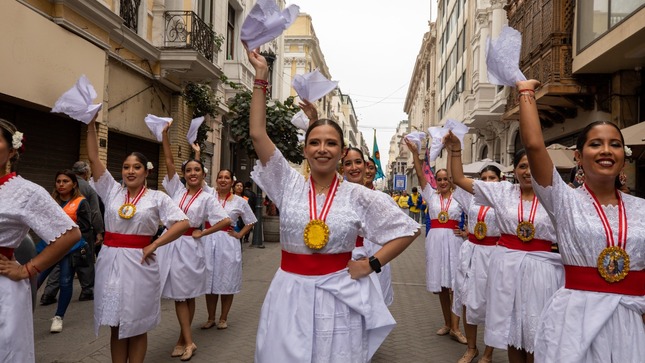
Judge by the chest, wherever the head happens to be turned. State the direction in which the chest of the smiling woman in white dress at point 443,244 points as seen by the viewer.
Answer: toward the camera

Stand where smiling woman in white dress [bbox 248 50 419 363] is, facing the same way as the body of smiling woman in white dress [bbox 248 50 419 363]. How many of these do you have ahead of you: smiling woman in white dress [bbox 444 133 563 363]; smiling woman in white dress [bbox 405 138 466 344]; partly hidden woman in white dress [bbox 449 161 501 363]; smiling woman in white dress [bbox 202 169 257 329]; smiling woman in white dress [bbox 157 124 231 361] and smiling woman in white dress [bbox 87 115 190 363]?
0

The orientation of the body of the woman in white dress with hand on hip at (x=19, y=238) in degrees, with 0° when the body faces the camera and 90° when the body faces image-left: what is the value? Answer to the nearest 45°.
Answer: approximately 45°

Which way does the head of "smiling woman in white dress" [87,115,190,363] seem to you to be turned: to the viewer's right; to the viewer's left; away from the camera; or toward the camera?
toward the camera

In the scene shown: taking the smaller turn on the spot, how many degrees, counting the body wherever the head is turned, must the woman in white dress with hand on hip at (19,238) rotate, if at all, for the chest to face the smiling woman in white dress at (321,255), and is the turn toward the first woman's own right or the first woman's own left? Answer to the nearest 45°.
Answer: approximately 90° to the first woman's own left

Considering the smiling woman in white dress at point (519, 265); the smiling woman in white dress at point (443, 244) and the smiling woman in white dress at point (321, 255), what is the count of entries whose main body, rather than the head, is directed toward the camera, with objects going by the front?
3

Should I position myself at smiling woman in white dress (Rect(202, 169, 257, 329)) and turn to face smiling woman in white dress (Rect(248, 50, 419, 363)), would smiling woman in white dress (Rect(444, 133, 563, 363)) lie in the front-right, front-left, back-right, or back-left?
front-left

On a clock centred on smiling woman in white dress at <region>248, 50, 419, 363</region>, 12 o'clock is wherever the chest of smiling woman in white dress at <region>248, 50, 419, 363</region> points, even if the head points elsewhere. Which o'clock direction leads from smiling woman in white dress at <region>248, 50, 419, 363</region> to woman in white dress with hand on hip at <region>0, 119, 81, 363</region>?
woman in white dress with hand on hip at <region>0, 119, 81, 363</region> is roughly at 3 o'clock from smiling woman in white dress at <region>248, 50, 419, 363</region>.

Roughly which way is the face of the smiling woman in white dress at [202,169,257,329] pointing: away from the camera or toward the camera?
toward the camera

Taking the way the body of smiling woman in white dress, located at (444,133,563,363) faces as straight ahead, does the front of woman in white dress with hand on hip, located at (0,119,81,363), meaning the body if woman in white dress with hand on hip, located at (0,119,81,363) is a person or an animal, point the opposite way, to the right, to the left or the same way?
the same way

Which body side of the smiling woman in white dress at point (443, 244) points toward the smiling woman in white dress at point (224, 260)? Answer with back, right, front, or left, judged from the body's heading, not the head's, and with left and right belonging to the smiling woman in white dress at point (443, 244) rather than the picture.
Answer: right

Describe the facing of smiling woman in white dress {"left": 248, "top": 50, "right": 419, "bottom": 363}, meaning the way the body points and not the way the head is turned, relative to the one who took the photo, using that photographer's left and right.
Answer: facing the viewer

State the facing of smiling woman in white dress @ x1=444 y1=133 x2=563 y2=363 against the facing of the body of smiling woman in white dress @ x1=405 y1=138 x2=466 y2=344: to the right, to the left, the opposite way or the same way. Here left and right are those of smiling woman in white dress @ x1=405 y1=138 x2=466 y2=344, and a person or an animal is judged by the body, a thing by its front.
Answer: the same way

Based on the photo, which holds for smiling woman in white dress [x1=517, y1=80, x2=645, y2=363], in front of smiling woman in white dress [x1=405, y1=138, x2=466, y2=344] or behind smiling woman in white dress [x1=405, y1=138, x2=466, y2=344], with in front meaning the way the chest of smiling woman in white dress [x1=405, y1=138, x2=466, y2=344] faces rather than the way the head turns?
in front

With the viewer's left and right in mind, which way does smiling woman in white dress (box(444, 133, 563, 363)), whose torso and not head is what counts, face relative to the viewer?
facing the viewer

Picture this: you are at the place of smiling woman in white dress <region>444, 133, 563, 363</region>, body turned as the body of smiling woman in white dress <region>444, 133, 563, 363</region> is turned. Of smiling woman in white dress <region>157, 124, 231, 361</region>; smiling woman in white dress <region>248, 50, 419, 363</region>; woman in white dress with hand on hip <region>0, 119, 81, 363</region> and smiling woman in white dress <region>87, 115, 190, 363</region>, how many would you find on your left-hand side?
0
